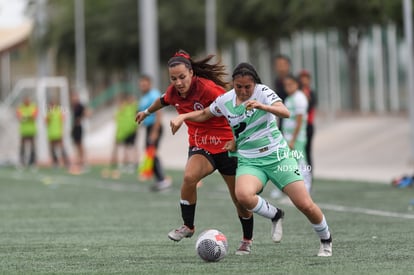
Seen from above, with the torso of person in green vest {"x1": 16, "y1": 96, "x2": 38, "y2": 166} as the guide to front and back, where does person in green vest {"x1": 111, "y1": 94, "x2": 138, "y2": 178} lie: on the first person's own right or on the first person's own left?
on the first person's own left

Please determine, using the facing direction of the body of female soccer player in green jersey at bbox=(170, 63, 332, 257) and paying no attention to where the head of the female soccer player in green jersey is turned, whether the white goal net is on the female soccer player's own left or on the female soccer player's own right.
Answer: on the female soccer player's own right

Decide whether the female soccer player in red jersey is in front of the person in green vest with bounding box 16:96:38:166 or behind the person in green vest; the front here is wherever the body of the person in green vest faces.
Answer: in front

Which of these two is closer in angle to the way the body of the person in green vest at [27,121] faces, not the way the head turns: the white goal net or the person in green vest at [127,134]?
the person in green vest

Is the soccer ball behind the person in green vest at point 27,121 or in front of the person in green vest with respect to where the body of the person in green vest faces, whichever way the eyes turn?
in front

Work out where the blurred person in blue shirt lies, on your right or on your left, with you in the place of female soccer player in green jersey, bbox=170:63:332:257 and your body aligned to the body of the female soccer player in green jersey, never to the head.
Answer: on your right

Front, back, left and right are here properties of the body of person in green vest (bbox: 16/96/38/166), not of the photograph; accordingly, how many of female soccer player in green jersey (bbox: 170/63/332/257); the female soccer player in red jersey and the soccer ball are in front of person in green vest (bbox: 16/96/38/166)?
3
